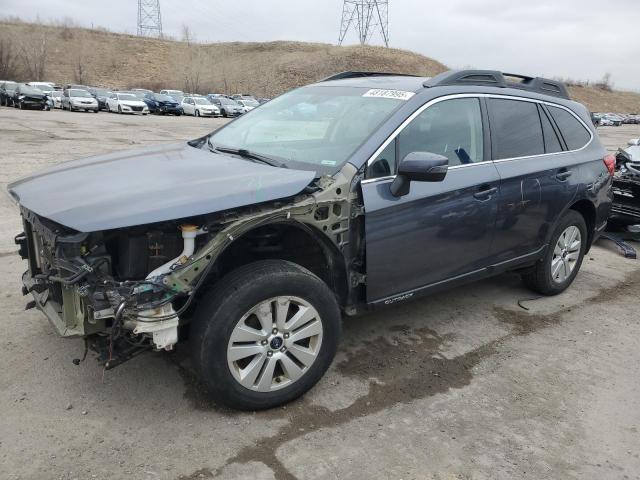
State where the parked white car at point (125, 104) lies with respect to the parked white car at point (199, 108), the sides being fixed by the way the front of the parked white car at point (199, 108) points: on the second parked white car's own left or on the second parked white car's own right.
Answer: on the second parked white car's own right

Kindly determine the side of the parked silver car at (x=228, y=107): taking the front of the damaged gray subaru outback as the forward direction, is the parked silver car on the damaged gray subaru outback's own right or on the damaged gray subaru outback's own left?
on the damaged gray subaru outback's own right

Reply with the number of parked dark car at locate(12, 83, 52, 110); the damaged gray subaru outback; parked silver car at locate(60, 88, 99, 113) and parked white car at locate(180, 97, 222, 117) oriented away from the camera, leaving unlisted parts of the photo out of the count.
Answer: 0

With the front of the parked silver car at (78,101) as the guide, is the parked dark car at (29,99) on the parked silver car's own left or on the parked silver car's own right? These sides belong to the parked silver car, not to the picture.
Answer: on the parked silver car's own right

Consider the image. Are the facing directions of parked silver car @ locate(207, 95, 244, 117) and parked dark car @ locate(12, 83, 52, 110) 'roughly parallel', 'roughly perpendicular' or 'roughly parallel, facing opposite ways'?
roughly parallel

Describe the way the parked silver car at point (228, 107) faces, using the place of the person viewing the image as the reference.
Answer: facing the viewer and to the right of the viewer

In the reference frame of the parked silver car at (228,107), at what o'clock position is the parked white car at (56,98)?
The parked white car is roughly at 4 o'clock from the parked silver car.

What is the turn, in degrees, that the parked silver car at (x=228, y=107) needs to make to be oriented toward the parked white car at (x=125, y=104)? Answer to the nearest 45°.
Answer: approximately 90° to its right

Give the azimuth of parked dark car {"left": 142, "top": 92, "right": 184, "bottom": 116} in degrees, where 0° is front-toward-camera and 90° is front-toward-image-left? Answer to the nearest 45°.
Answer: approximately 315°

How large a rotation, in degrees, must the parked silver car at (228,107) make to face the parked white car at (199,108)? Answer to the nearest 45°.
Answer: approximately 90° to its right

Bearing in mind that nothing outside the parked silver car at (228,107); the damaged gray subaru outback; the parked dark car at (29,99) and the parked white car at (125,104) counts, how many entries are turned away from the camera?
0

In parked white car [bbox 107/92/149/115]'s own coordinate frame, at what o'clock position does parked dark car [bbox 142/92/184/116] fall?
The parked dark car is roughly at 9 o'clock from the parked white car.

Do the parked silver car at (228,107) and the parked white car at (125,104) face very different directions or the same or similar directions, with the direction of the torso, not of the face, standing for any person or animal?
same or similar directions

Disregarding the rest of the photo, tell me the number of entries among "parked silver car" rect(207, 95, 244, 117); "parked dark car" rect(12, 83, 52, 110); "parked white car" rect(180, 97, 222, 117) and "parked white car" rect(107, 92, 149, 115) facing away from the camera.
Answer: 0

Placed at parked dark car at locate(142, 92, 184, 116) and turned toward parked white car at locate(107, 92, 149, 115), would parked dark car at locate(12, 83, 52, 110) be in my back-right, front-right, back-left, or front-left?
front-right

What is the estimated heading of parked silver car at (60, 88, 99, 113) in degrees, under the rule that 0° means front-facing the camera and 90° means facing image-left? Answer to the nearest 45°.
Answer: approximately 315°

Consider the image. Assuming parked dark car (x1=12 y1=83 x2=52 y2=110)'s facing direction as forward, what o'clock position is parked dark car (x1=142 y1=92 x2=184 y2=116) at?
parked dark car (x1=142 y1=92 x2=184 y2=116) is roughly at 10 o'clock from parked dark car (x1=12 y1=83 x2=52 y2=110).
